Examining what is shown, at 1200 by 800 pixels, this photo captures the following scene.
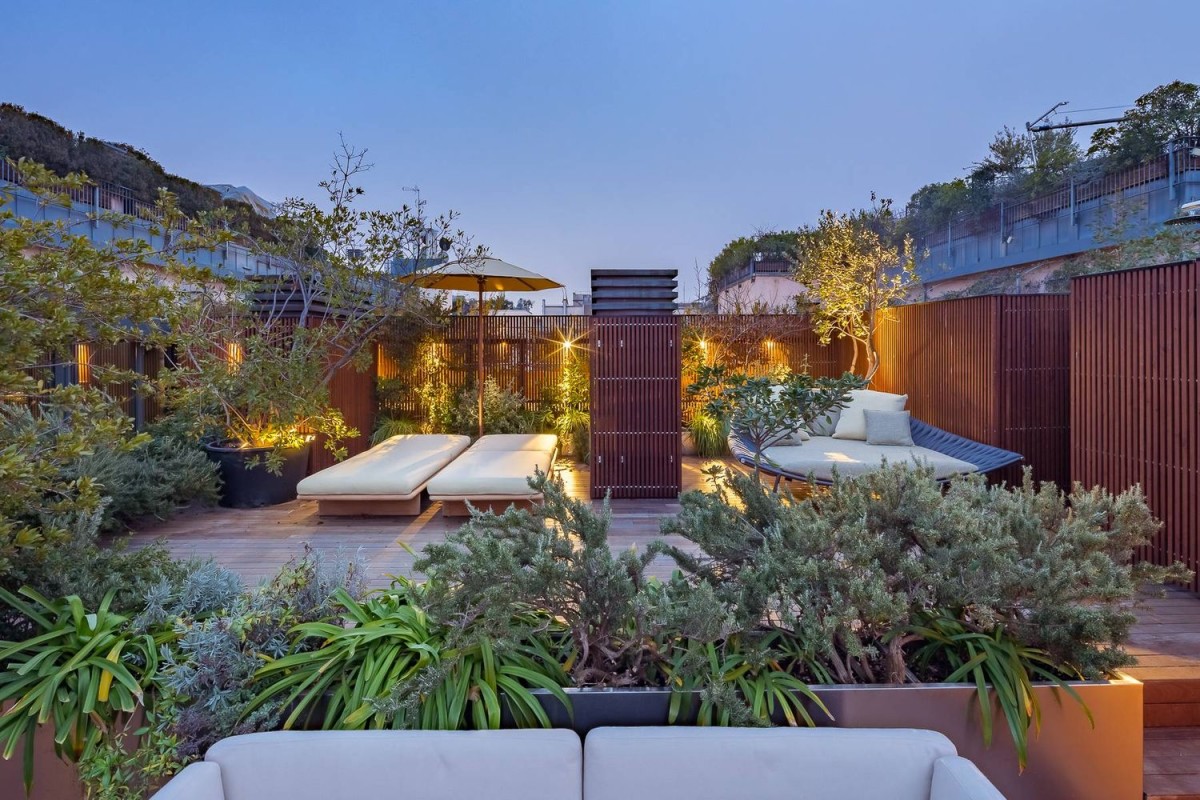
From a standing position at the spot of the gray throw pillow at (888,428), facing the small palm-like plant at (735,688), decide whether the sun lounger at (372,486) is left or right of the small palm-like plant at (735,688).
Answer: right

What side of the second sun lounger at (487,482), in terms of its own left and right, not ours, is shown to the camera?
front

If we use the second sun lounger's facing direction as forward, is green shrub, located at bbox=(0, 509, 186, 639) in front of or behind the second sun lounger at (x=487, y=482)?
in front

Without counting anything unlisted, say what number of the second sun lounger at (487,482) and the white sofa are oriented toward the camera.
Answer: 2

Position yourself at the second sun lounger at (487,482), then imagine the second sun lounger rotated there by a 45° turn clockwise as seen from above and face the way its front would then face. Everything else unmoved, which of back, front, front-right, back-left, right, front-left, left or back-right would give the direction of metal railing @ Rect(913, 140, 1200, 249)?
back

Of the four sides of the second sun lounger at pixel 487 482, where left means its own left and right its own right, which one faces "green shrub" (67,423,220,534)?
right

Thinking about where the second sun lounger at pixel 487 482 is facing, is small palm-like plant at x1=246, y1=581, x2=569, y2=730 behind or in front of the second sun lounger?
in front

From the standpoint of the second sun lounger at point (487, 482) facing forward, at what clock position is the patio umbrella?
The patio umbrella is roughly at 6 o'clock from the second sun lounger.

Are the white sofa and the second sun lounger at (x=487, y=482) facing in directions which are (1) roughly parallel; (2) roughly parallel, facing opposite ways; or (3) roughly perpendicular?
roughly parallel

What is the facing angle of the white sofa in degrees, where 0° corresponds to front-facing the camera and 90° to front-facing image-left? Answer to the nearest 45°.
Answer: approximately 0°

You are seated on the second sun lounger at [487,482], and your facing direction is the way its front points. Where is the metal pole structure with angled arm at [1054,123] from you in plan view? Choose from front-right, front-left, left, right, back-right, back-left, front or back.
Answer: back-left

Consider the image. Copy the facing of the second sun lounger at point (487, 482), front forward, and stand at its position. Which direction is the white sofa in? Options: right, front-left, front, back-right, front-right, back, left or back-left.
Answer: front
